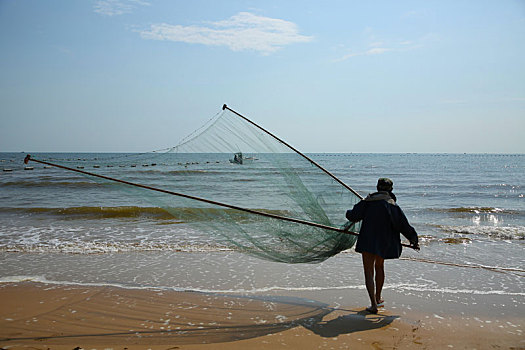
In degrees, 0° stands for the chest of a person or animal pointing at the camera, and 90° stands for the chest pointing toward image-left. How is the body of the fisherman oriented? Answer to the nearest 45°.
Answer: approximately 180°
